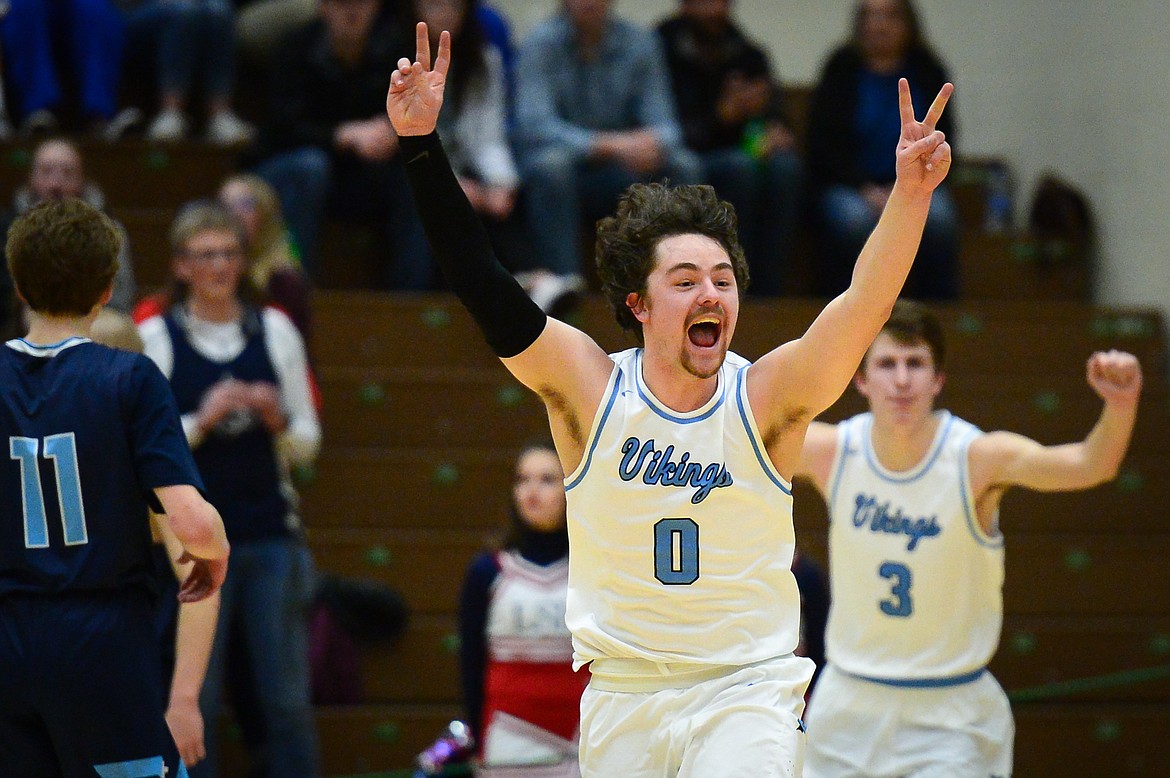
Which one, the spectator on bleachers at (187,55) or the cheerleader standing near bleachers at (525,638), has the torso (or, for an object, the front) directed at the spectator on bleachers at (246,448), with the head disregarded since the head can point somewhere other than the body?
the spectator on bleachers at (187,55)

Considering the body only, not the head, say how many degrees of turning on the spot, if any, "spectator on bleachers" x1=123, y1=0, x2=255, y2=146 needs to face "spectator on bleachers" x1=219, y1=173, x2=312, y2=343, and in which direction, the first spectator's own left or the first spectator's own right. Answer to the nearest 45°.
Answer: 0° — they already face them

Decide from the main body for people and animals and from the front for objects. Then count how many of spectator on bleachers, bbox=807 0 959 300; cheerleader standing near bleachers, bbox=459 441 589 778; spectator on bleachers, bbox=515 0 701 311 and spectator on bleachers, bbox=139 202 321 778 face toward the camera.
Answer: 4

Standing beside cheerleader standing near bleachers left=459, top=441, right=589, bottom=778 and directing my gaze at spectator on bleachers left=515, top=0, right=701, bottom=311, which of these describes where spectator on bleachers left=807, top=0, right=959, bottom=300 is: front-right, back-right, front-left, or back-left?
front-right

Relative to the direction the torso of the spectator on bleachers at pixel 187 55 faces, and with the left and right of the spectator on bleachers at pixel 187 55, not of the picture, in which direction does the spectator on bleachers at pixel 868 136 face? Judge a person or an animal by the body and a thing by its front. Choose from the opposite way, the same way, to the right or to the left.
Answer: the same way

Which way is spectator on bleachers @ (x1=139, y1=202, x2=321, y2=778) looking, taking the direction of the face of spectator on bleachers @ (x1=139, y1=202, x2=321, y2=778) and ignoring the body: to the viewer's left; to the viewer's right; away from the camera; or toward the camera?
toward the camera

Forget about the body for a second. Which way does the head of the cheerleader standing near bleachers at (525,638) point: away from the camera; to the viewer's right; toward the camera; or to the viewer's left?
toward the camera

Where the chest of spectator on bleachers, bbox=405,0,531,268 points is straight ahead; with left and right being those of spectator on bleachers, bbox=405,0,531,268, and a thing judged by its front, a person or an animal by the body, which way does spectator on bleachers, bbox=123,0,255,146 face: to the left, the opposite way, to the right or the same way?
the same way

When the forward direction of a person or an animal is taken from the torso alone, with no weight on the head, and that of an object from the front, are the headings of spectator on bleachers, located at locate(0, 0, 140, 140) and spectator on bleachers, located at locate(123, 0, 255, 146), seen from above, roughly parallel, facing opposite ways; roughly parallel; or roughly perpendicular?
roughly parallel

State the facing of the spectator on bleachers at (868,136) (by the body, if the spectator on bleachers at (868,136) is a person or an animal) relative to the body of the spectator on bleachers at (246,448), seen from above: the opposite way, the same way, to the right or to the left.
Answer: the same way

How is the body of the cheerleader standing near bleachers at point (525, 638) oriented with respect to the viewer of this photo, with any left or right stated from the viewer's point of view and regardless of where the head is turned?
facing the viewer

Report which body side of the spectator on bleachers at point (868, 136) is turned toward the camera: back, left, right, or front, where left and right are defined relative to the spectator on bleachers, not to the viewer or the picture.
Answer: front

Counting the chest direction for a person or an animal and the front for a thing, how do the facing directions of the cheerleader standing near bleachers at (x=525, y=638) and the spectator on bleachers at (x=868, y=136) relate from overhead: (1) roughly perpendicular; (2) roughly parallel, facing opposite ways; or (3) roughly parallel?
roughly parallel

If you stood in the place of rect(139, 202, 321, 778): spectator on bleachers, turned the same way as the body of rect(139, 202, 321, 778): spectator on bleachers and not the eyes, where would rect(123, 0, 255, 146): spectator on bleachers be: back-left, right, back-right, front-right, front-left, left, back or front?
back

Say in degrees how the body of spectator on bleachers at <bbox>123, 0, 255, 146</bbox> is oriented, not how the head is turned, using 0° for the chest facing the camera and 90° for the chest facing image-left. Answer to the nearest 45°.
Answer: approximately 0°

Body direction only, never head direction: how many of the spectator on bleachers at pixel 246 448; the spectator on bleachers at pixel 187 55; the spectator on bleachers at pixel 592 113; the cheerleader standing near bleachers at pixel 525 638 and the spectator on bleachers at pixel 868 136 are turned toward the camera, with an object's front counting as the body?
5

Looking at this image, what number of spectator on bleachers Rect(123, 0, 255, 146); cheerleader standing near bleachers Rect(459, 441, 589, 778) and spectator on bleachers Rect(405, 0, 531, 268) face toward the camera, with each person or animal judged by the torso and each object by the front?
3

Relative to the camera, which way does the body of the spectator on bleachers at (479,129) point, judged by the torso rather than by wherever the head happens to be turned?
toward the camera
